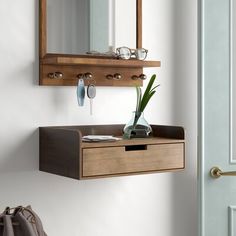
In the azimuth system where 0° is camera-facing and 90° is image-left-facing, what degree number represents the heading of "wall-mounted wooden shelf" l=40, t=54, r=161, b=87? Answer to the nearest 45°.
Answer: approximately 315°

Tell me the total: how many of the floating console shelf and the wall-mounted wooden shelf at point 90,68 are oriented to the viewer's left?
0

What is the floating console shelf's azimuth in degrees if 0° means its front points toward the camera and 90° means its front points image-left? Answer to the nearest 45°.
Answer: approximately 315°
